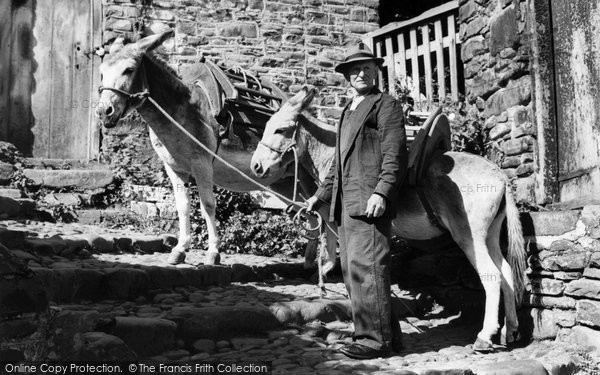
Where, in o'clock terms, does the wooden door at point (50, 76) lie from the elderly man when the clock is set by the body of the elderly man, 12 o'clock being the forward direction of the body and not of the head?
The wooden door is roughly at 3 o'clock from the elderly man.

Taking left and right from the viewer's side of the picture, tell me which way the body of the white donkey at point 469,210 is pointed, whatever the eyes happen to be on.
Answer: facing to the left of the viewer

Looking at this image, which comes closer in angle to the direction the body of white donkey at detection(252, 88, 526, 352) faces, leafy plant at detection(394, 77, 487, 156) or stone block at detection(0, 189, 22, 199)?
the stone block

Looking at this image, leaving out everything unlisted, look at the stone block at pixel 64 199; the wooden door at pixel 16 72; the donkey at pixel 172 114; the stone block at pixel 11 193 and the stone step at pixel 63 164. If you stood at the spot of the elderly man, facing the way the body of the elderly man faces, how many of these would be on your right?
5

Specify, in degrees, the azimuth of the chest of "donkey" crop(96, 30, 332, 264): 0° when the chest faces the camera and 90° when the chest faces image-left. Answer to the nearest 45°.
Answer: approximately 45°

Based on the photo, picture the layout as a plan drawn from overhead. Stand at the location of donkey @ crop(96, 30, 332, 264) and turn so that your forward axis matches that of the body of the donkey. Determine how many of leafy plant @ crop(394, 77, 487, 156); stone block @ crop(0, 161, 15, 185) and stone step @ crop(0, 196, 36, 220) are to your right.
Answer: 2

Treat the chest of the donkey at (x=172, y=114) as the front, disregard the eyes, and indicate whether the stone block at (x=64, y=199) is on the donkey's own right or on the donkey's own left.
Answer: on the donkey's own right

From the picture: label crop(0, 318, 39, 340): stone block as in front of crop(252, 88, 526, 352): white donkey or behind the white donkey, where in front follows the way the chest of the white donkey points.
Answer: in front

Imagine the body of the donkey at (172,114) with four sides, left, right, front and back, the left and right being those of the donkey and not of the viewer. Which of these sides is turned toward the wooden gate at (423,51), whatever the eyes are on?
back

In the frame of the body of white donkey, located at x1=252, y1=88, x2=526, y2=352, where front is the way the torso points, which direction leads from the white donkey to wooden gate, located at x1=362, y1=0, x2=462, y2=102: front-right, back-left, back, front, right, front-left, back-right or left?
right

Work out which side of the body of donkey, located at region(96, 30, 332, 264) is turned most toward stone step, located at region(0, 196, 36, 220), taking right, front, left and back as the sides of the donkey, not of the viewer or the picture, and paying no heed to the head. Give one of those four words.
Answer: right

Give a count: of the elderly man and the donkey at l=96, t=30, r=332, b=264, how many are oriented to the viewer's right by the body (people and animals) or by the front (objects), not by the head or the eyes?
0

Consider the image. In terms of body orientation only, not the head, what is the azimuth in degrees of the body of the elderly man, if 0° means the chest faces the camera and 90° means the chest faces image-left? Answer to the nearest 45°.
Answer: approximately 45°

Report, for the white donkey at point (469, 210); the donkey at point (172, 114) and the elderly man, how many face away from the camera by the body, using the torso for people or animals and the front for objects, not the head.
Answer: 0
